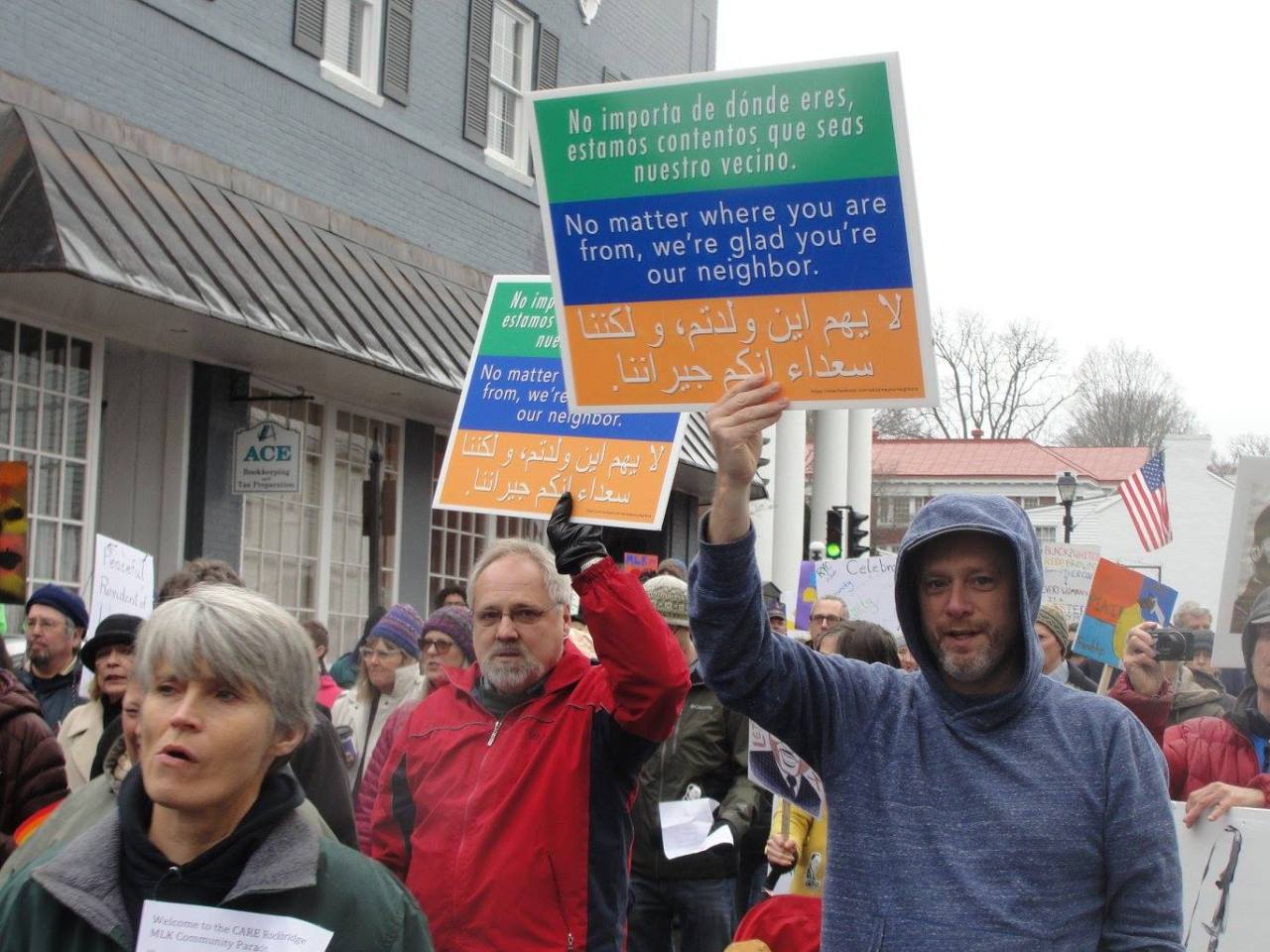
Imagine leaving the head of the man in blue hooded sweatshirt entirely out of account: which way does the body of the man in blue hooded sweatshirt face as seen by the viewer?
toward the camera

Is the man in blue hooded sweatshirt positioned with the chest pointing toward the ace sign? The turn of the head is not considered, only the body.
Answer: no

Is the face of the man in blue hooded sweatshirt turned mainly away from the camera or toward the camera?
toward the camera

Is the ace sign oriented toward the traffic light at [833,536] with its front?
no

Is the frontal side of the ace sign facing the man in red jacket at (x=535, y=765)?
yes

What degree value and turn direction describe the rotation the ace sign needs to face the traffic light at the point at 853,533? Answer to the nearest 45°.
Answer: approximately 135° to its left

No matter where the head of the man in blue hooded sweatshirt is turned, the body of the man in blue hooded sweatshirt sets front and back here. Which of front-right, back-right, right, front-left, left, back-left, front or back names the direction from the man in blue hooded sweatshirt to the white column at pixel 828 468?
back

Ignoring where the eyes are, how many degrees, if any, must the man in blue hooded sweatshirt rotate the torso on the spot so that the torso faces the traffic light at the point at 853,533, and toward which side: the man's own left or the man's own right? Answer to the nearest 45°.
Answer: approximately 180°

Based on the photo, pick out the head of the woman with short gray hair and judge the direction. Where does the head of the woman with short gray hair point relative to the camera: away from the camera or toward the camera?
toward the camera

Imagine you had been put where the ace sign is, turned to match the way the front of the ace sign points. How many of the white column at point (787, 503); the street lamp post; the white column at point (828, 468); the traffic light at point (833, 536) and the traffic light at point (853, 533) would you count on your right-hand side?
0

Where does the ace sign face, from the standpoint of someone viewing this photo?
facing the viewer

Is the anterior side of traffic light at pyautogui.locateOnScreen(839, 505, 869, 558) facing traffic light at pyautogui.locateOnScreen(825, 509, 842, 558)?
no

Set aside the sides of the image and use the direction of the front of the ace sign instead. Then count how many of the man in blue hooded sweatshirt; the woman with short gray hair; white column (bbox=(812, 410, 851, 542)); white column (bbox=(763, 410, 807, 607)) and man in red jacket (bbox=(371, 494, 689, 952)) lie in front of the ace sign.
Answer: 3
